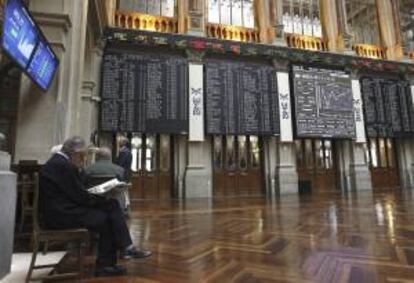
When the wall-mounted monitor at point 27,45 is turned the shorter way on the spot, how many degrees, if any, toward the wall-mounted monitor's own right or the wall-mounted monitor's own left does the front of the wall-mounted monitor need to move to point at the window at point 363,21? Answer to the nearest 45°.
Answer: approximately 45° to the wall-mounted monitor's own left

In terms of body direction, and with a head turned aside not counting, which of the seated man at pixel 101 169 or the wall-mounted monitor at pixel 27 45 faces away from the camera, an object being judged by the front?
the seated man

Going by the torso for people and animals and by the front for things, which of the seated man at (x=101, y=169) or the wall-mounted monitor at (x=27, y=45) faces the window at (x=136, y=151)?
the seated man

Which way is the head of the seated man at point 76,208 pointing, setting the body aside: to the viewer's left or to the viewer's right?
to the viewer's right

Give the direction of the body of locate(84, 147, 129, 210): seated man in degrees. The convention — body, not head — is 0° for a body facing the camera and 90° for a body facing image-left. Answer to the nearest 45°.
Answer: approximately 180°

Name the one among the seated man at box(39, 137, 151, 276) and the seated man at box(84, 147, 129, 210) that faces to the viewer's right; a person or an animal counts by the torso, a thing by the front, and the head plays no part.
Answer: the seated man at box(39, 137, 151, 276)

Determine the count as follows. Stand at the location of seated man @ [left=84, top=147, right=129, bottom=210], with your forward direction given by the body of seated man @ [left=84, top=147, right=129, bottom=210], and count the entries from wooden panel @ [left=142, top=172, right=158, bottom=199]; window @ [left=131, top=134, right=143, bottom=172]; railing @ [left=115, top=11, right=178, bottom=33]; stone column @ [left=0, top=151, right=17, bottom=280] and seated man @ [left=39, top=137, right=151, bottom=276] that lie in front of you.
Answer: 3

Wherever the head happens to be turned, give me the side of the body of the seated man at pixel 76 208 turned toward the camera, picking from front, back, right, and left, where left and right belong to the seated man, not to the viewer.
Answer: right

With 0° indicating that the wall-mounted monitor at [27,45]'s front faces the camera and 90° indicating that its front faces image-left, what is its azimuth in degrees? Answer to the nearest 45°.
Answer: approximately 315°
